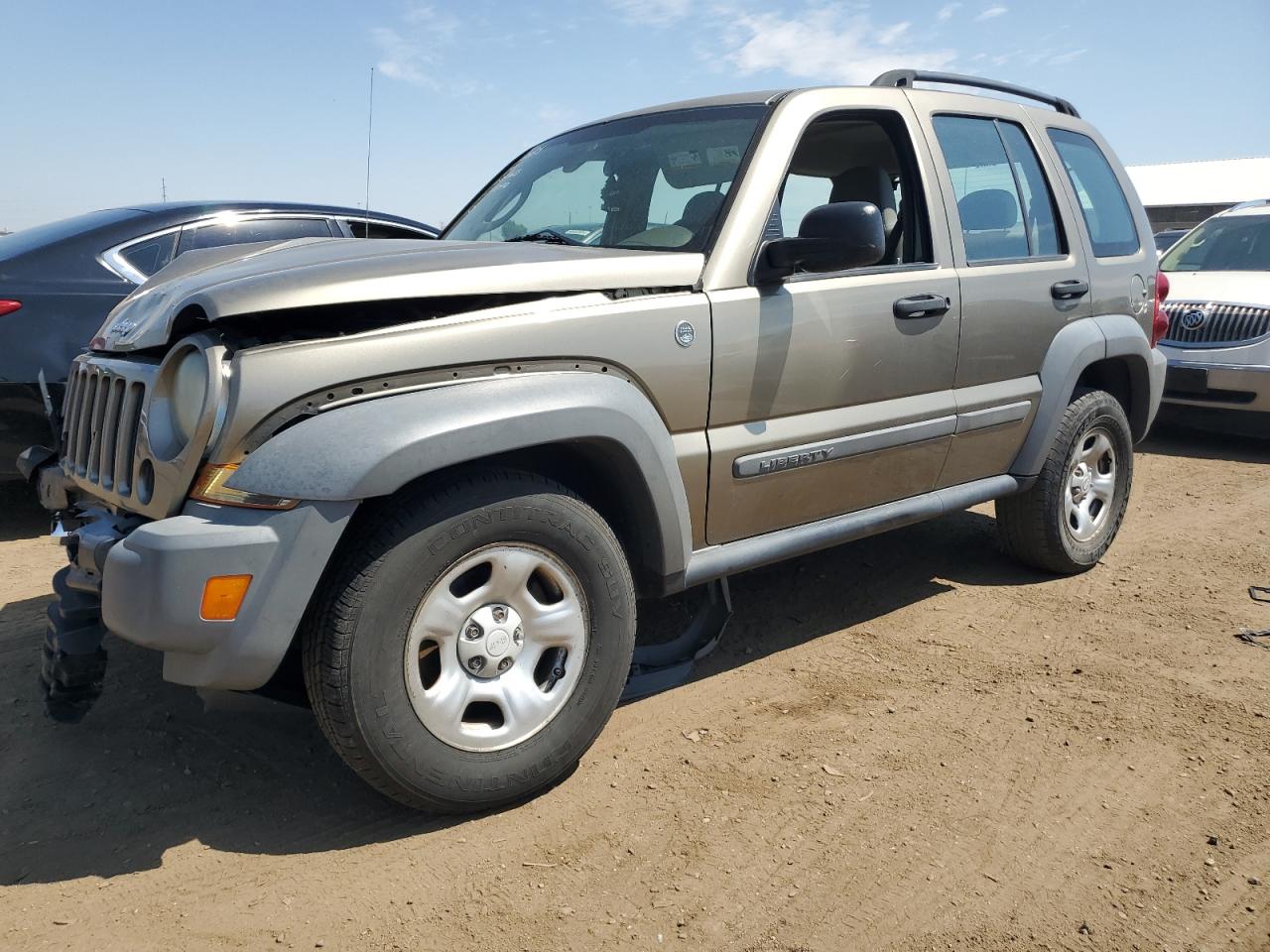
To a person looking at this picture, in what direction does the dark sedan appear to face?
facing away from the viewer and to the right of the viewer

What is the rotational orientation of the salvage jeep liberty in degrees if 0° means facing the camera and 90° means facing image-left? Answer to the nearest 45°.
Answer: approximately 45°

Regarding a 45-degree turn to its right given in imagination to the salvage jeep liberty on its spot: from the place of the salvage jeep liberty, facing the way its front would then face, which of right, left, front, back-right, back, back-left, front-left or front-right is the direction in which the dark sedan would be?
front-right
